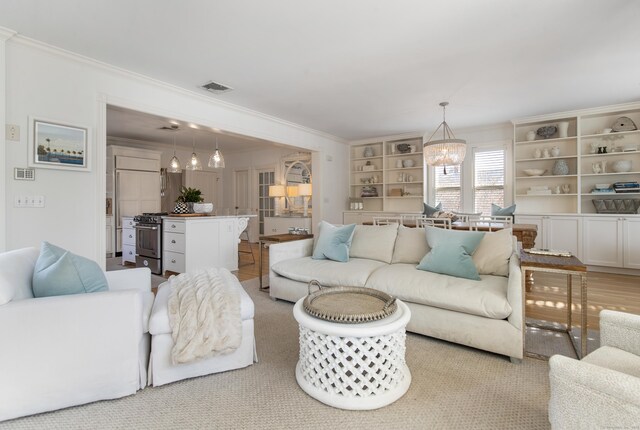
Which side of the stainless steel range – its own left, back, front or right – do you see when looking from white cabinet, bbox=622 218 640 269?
left

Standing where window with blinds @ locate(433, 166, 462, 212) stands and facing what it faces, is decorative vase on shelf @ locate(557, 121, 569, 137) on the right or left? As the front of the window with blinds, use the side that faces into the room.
on its left

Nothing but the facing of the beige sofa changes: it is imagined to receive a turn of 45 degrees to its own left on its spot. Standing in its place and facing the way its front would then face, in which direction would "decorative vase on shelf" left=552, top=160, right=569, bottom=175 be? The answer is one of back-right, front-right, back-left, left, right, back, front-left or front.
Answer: back-left

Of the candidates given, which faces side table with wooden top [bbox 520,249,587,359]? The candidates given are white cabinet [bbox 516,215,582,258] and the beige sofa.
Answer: the white cabinet

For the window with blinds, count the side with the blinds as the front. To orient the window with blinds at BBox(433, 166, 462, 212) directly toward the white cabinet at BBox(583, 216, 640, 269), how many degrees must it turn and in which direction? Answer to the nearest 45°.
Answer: approximately 45° to its left

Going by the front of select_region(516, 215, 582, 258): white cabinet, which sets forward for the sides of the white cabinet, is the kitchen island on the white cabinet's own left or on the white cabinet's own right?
on the white cabinet's own right

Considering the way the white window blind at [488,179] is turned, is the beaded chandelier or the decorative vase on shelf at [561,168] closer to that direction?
the beaded chandelier

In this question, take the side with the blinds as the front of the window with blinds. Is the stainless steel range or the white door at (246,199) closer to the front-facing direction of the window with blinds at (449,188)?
the stainless steel range

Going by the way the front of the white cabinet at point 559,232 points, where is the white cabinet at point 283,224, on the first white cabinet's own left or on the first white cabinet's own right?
on the first white cabinet's own right

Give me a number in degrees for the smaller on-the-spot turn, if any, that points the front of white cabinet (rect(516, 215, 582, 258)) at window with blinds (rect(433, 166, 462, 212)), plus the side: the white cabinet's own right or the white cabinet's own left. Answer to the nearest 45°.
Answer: approximately 90° to the white cabinet's own right

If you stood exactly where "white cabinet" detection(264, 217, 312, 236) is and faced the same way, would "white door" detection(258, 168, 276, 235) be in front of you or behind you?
behind

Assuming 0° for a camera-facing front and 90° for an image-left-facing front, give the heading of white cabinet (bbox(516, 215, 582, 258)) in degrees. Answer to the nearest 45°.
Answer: approximately 0°

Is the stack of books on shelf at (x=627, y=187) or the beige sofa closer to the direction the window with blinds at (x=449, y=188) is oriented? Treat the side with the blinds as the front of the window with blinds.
the beige sofa

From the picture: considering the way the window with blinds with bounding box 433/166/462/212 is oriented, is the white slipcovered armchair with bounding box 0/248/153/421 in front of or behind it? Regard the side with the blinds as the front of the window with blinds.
in front
